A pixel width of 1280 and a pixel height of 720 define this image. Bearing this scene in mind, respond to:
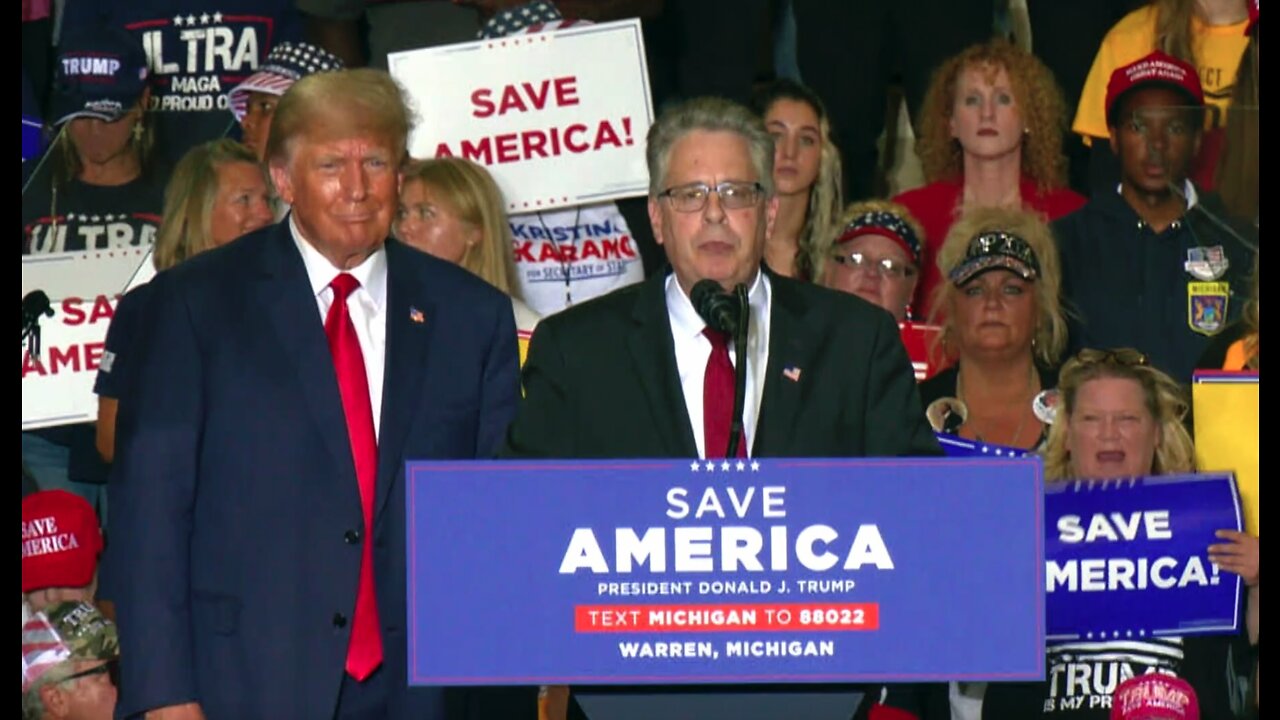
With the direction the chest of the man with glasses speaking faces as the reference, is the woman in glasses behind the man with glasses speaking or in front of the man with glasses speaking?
behind

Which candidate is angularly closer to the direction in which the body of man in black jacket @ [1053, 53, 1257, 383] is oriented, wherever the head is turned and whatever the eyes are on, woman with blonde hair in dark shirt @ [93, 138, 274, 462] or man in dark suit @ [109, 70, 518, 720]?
the man in dark suit

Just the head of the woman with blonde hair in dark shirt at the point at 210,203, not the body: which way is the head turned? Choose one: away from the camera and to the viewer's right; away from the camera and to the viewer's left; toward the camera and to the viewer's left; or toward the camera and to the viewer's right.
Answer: toward the camera and to the viewer's right

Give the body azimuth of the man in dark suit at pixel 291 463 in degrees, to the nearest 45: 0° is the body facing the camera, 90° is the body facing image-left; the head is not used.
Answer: approximately 315°

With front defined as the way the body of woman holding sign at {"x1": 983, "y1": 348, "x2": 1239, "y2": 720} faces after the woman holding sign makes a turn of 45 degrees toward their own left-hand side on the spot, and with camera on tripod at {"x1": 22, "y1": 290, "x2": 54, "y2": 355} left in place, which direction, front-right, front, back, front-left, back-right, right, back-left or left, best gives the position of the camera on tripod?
back-right

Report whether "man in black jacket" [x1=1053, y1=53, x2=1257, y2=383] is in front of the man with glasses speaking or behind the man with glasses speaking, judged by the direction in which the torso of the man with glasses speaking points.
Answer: behind

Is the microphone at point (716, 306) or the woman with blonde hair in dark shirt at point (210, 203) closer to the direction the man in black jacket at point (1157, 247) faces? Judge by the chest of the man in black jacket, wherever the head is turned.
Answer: the microphone

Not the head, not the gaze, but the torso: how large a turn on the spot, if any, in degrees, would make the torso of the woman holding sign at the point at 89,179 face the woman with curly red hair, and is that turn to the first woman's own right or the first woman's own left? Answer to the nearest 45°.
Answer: approximately 90° to the first woman's own left

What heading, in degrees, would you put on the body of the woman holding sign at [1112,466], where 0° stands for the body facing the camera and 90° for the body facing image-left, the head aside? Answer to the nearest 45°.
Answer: approximately 0°

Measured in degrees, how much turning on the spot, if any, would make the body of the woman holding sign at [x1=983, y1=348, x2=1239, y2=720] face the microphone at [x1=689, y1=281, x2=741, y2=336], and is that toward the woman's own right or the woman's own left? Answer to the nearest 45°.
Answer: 0° — they already face it
